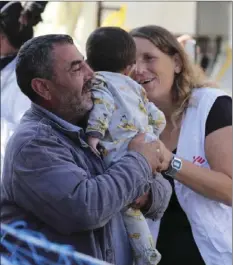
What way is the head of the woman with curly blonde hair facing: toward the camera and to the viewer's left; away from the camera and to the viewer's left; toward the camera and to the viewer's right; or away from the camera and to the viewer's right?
toward the camera and to the viewer's left

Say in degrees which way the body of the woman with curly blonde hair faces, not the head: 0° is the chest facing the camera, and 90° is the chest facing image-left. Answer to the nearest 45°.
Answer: approximately 45°
